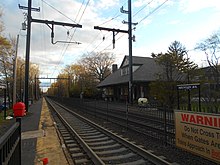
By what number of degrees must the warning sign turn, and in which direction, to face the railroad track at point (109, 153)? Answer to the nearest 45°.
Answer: approximately 45° to its right

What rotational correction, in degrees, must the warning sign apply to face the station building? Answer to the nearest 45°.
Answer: approximately 135° to its right

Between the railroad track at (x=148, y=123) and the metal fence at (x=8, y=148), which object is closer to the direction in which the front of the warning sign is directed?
the metal fence

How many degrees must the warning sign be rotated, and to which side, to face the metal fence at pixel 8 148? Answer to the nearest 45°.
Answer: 0° — it already faces it

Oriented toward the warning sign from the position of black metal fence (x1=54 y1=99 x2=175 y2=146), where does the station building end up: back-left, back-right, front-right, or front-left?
back-left

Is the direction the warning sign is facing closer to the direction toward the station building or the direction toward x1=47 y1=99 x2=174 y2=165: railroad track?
the railroad track

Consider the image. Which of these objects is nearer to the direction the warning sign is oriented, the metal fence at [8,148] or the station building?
the metal fence
